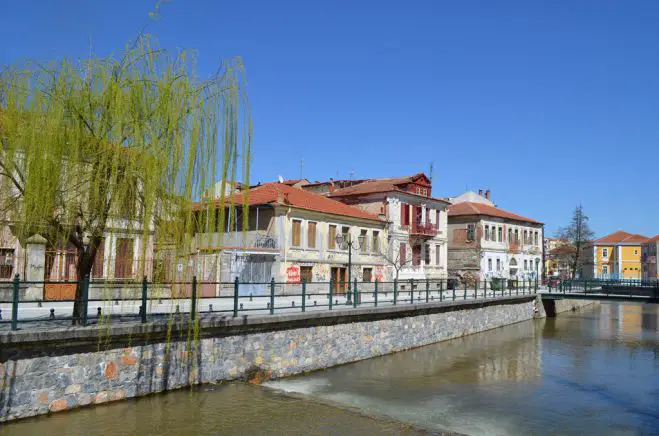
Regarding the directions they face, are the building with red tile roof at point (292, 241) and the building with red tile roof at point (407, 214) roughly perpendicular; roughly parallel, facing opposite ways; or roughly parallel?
roughly parallel

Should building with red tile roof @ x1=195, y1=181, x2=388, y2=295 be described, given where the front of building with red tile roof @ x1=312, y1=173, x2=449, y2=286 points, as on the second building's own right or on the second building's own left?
on the second building's own right

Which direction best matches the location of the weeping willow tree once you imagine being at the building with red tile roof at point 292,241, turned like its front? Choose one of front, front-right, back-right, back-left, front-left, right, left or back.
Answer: front-right

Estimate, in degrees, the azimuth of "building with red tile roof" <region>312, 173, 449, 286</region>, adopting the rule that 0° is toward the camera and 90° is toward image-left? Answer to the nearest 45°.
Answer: approximately 315°

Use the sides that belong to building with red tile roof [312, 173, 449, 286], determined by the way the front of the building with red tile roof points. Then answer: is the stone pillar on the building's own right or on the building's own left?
on the building's own right

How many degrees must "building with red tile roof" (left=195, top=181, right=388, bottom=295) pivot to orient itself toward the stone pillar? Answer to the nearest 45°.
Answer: approximately 90° to its right

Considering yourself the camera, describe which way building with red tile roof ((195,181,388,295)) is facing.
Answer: facing the viewer and to the right of the viewer

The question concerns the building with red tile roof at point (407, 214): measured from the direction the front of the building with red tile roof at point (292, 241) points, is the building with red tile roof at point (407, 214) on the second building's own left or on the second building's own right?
on the second building's own left

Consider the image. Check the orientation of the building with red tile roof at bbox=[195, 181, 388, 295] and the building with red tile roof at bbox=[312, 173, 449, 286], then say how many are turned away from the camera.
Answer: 0
